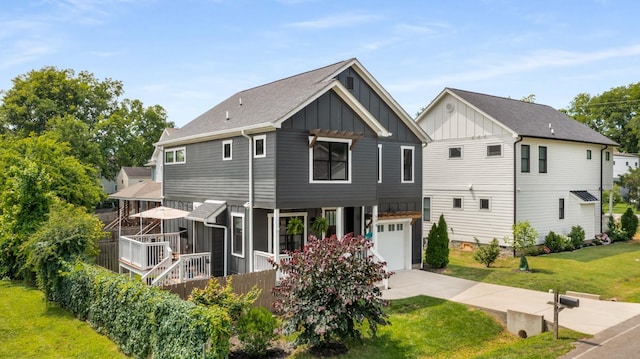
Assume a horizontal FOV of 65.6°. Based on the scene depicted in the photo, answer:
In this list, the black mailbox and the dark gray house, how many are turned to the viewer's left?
0

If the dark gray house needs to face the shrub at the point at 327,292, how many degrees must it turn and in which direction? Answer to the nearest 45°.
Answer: approximately 45° to its right

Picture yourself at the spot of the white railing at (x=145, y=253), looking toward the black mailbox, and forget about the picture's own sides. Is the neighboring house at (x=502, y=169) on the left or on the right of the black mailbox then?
left

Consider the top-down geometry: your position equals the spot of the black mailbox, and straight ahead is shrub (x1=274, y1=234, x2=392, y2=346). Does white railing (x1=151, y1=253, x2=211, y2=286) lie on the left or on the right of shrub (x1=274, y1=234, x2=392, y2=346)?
right

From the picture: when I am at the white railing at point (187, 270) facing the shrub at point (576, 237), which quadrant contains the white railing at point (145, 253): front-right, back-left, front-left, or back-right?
back-left

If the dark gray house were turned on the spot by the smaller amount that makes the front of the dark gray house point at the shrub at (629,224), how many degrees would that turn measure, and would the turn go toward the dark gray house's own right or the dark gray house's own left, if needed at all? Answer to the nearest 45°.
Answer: approximately 90° to the dark gray house's own left

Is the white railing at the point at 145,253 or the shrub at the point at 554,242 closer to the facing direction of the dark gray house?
the shrub

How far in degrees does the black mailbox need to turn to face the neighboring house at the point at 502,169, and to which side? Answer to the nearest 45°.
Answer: approximately 135° to its left

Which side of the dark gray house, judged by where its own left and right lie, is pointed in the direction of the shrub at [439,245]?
left

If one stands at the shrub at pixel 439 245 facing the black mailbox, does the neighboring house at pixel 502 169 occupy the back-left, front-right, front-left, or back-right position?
back-left

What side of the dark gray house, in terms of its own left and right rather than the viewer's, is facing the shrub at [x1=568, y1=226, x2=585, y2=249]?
left
